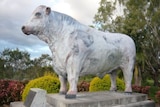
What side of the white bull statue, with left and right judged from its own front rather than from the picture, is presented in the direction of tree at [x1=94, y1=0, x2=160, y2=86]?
back

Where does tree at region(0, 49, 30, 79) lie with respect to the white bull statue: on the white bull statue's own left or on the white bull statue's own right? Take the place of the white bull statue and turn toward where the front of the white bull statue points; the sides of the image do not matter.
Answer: on the white bull statue's own right

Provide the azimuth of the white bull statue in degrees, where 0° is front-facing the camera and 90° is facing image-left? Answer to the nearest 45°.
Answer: approximately 45°
